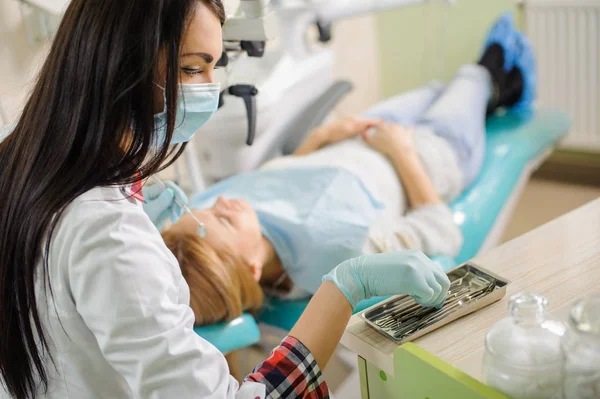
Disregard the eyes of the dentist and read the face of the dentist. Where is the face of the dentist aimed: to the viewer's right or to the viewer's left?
to the viewer's right

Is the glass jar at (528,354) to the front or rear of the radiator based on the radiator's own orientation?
to the front

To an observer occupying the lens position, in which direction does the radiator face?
facing the viewer and to the left of the viewer

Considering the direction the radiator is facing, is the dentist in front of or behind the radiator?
in front

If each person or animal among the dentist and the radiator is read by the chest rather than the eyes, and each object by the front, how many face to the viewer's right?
1

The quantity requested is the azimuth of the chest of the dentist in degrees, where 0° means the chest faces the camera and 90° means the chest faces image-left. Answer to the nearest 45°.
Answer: approximately 270°

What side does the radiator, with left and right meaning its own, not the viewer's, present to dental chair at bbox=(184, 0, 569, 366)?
front

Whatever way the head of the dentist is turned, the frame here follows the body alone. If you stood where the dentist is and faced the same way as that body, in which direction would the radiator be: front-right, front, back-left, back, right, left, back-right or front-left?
front-left

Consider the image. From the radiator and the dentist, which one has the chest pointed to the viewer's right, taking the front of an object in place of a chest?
the dentist

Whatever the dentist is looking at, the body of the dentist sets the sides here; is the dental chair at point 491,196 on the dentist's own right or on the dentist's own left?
on the dentist's own left

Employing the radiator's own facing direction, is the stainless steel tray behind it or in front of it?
in front

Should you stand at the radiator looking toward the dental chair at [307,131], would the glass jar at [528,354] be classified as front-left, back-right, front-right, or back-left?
front-left
